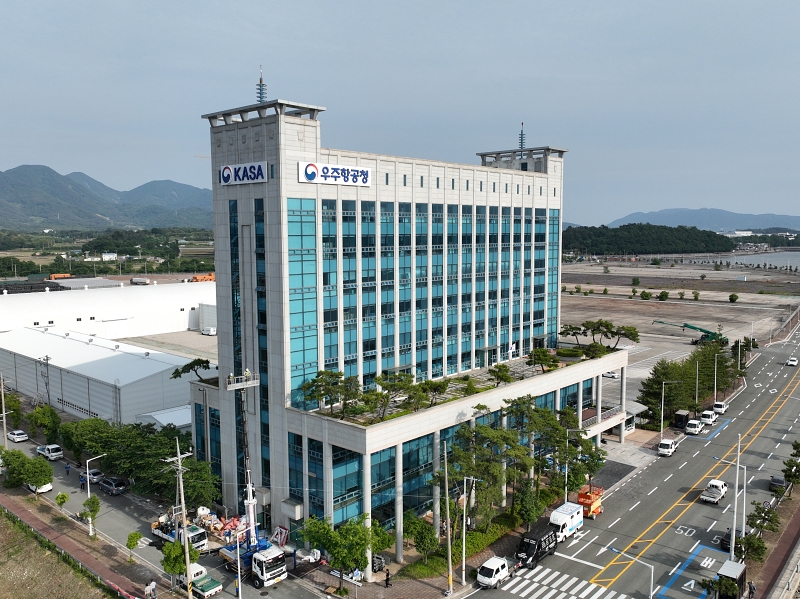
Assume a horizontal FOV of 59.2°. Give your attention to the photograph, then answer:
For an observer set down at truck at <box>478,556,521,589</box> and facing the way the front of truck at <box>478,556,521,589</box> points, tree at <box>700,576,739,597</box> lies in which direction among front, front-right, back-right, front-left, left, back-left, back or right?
back-left

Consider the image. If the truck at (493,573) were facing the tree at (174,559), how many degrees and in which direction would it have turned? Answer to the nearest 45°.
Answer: approximately 45° to its right

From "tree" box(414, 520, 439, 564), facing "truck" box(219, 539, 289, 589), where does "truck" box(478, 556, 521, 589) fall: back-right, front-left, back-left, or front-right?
back-left

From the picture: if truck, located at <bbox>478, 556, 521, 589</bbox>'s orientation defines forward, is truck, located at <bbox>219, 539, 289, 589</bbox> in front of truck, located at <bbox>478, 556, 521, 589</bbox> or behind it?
in front

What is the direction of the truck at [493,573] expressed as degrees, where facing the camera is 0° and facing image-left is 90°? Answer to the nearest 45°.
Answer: approximately 45°

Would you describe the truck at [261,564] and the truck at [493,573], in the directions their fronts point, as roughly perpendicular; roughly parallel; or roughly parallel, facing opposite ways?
roughly perpendicular

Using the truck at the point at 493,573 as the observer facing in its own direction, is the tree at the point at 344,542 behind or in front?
in front

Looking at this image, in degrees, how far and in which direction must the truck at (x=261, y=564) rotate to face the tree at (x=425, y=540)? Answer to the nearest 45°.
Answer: approximately 45° to its left

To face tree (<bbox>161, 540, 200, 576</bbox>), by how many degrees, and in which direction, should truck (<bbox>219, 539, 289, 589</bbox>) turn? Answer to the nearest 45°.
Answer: approximately 135° to its right

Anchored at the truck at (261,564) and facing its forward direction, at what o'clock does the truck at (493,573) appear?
the truck at (493,573) is roughly at 11 o'clock from the truck at (261,564).

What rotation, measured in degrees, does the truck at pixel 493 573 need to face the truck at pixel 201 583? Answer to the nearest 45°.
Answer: approximately 45° to its right

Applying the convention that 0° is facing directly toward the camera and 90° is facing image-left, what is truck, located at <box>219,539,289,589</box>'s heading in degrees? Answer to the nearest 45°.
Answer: approximately 315°
